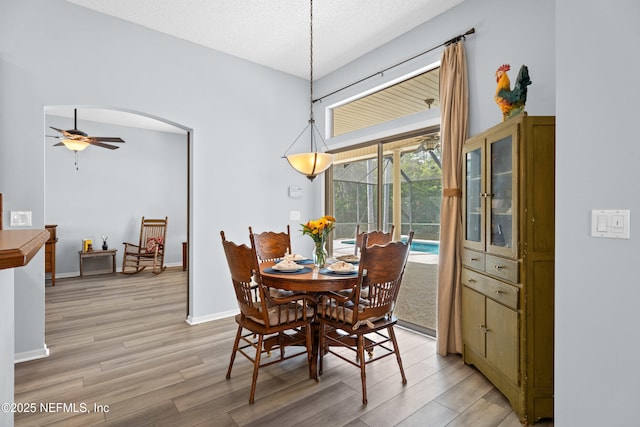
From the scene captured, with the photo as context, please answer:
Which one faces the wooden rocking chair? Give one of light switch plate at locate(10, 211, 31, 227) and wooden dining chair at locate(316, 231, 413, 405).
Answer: the wooden dining chair

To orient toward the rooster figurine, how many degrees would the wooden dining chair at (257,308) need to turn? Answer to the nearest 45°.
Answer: approximately 45° to its right

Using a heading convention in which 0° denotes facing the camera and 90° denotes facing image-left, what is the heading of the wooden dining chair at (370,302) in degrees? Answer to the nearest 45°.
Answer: approximately 135°

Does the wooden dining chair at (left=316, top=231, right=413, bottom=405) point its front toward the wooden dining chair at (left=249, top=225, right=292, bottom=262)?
yes

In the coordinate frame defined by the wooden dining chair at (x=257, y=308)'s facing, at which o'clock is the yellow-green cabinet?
The yellow-green cabinet is roughly at 2 o'clock from the wooden dining chair.

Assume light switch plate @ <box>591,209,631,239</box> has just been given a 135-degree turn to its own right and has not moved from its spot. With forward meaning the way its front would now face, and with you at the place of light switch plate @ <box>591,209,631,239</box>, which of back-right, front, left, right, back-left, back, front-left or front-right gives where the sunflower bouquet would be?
front-left

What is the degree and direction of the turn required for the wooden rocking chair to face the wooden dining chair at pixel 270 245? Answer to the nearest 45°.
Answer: approximately 45° to its left

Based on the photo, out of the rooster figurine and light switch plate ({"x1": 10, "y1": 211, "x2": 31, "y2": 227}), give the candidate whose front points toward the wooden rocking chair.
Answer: the rooster figurine

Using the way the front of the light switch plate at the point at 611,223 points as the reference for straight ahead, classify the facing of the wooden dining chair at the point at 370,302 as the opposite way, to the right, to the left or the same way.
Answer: to the right

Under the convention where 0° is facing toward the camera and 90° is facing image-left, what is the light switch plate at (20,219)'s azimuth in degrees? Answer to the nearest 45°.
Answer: approximately 0°

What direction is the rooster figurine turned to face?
to the viewer's left

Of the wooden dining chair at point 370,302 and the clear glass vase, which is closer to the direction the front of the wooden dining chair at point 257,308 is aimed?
the clear glass vase

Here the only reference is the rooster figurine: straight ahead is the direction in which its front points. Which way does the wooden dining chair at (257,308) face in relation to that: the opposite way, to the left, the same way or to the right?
to the right
